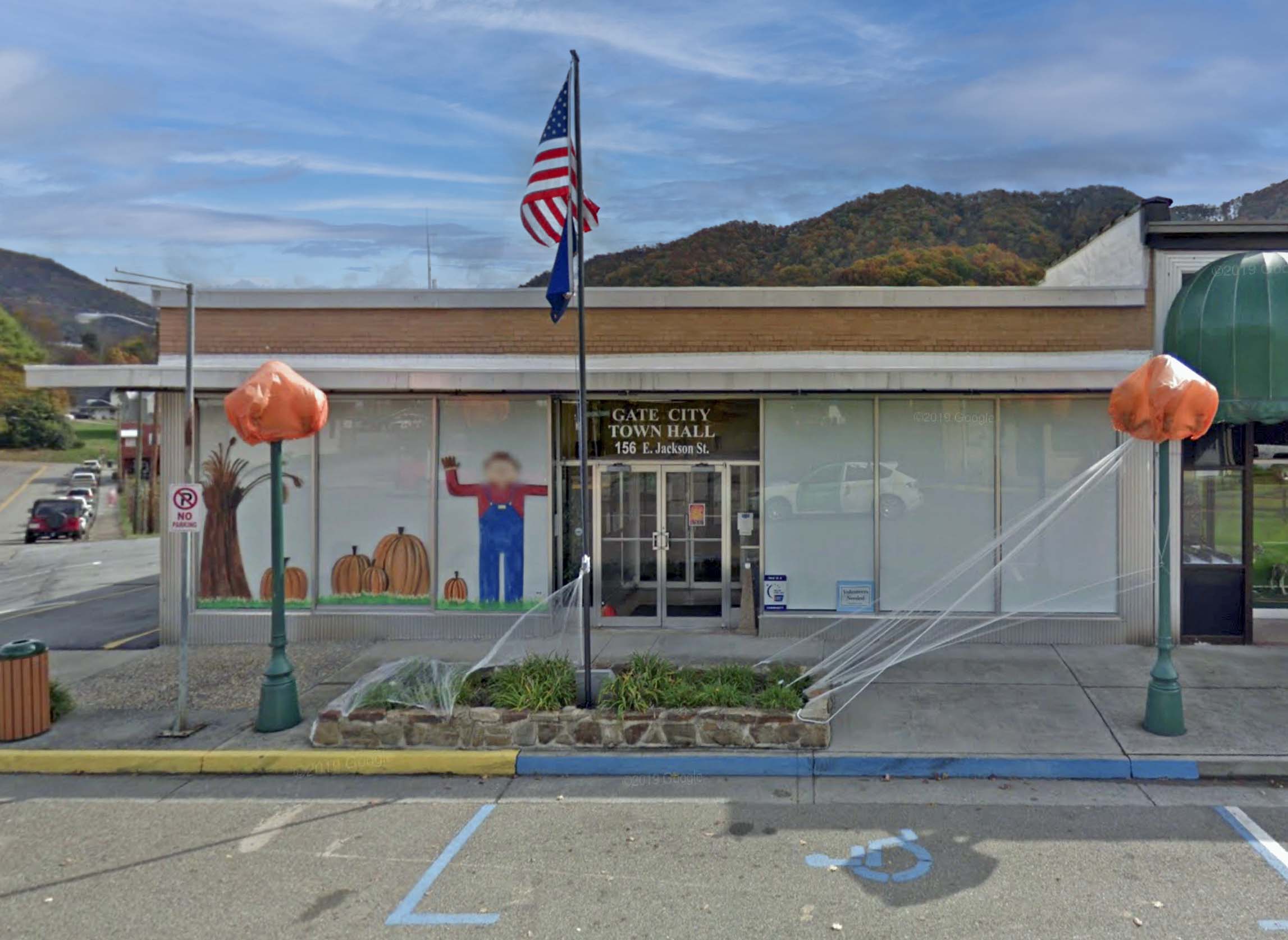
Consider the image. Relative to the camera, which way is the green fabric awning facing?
toward the camera

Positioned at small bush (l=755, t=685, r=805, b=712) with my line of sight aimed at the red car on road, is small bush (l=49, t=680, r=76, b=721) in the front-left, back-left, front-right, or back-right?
front-left

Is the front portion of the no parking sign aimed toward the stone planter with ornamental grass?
no

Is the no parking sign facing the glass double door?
no

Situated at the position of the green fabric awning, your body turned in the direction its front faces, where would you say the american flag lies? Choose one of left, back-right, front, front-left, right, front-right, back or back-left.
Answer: front-right

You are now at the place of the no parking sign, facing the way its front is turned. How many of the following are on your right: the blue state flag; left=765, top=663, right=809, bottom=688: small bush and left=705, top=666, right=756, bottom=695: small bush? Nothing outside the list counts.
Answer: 0

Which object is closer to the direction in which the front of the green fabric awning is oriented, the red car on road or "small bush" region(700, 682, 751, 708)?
the small bush

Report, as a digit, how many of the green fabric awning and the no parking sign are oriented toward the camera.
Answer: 2

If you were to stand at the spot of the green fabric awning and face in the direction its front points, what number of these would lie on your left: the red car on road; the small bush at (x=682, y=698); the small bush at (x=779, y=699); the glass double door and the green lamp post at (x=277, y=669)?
0

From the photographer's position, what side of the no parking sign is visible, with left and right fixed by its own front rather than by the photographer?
front
